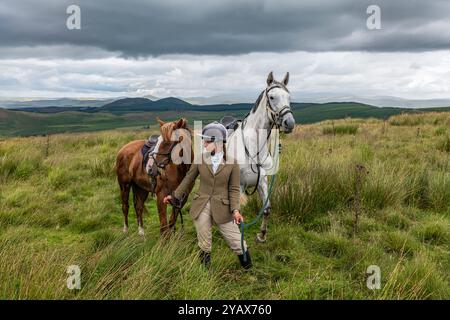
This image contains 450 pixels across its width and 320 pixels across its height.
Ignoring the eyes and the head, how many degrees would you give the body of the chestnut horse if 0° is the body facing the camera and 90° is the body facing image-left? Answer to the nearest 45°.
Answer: approximately 315°

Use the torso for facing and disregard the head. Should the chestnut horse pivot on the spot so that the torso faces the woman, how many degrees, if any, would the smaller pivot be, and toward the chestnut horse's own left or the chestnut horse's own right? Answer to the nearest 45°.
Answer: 0° — it already faces them

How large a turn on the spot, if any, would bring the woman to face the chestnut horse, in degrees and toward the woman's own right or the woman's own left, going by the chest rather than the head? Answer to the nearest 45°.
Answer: approximately 135° to the woman's own right

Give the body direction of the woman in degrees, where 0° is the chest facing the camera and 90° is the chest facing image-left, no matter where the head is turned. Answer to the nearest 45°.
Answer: approximately 0°
